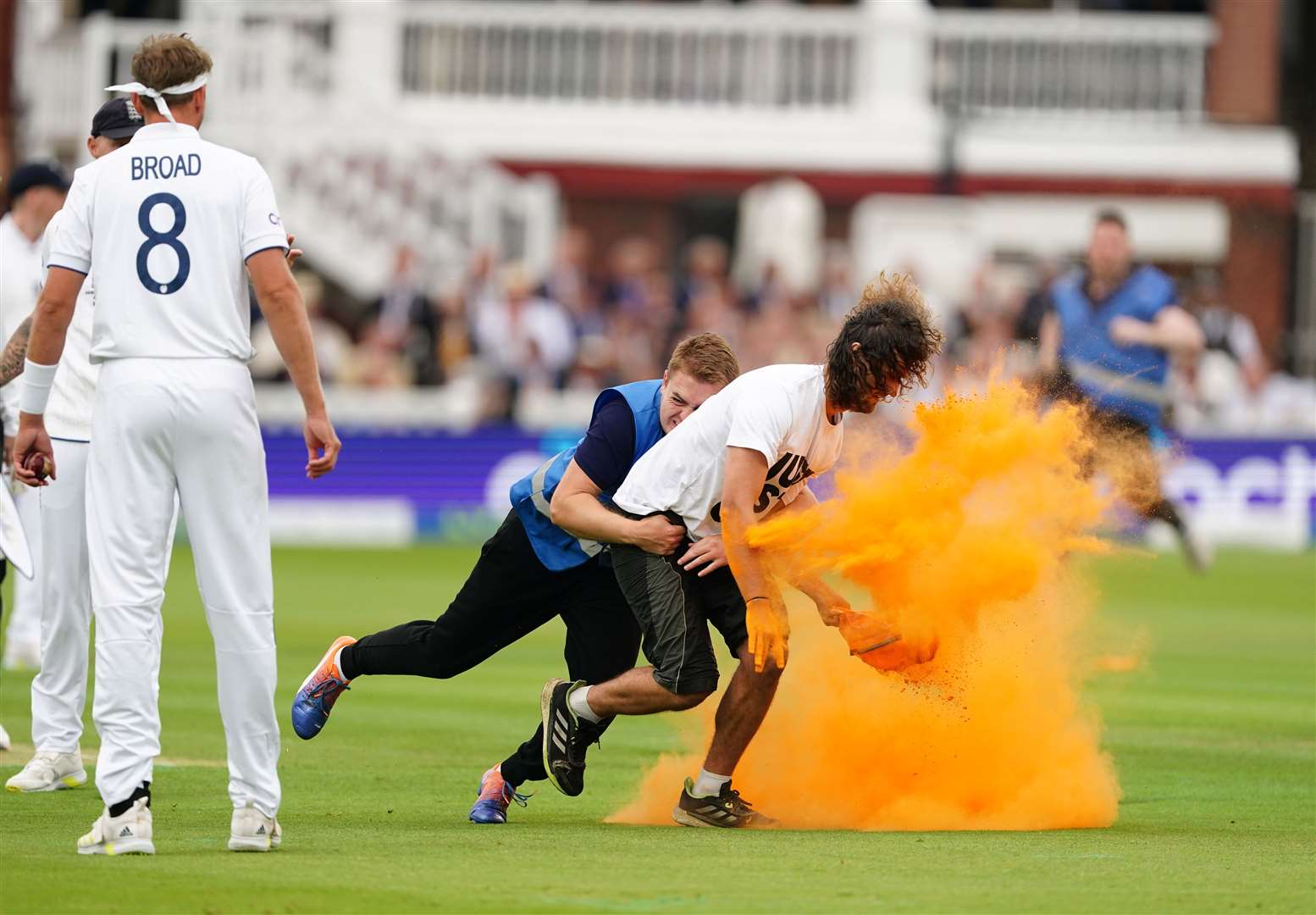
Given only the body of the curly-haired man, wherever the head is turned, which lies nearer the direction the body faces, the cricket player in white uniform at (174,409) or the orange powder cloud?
the orange powder cloud

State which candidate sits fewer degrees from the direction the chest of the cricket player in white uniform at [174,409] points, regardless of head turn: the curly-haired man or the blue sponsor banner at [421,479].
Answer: the blue sponsor banner

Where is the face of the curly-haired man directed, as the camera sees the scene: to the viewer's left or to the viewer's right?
to the viewer's right

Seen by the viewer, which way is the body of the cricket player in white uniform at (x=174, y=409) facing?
away from the camera

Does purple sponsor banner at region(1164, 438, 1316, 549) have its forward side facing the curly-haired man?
yes

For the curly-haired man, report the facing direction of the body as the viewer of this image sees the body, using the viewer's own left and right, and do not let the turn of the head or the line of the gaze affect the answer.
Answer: facing to the right of the viewer

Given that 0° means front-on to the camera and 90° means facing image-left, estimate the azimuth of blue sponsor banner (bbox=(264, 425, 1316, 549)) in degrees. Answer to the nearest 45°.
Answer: approximately 0°

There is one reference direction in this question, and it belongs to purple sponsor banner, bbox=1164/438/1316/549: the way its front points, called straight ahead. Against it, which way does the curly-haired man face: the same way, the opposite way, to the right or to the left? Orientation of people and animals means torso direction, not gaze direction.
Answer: to the left
